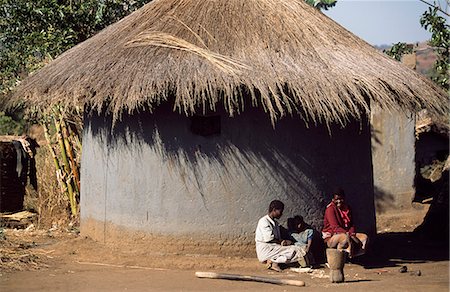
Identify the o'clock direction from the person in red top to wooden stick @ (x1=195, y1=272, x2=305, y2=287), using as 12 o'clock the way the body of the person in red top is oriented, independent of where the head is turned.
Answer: The wooden stick is roughly at 3 o'clock from the person in red top.

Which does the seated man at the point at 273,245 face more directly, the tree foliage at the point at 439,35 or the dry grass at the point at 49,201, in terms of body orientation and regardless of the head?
the tree foliage

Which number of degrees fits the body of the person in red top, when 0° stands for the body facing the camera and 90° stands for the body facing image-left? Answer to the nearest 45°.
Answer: approximately 315°

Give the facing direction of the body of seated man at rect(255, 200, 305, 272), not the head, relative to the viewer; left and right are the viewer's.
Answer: facing to the right of the viewer

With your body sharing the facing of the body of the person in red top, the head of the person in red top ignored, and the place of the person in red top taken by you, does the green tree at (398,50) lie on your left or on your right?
on your left

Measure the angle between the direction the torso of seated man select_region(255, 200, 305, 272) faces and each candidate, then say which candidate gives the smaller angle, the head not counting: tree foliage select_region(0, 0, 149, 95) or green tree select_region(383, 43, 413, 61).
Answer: the green tree

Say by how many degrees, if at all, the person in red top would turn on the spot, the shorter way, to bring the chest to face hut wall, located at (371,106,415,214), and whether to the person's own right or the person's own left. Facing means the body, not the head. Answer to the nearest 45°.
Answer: approximately 135° to the person's own left

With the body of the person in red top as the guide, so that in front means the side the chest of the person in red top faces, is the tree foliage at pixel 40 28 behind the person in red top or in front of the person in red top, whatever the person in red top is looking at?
behind

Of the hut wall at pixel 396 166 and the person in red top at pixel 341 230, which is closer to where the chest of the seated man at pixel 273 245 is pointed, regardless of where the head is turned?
the person in red top

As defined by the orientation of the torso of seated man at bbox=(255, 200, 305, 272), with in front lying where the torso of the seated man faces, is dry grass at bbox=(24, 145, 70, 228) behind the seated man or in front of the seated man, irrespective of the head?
behind
